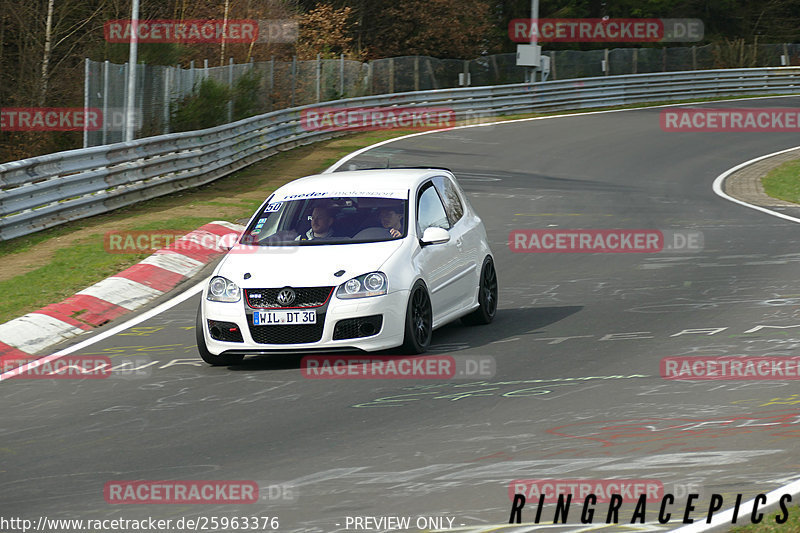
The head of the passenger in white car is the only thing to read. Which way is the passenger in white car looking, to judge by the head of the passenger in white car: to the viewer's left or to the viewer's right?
to the viewer's left

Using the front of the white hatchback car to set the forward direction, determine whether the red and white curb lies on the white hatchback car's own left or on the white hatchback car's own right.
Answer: on the white hatchback car's own right

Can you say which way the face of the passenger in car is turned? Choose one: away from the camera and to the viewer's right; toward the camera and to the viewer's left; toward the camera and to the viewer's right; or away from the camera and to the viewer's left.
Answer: toward the camera and to the viewer's left

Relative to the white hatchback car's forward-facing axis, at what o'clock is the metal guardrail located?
The metal guardrail is roughly at 4 o'clock from the white hatchback car.

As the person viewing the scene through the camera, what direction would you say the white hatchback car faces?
facing the viewer and to the left of the viewer

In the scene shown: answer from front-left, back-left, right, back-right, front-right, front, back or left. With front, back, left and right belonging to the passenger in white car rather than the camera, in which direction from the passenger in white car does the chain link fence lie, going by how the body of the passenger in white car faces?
back-right

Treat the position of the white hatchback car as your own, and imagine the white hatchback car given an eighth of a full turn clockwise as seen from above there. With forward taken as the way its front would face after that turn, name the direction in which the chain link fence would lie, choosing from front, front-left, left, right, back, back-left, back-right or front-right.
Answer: right

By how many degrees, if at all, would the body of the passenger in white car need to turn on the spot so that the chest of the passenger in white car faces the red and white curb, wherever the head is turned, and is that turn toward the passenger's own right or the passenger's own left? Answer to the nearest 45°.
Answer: approximately 90° to the passenger's own right
